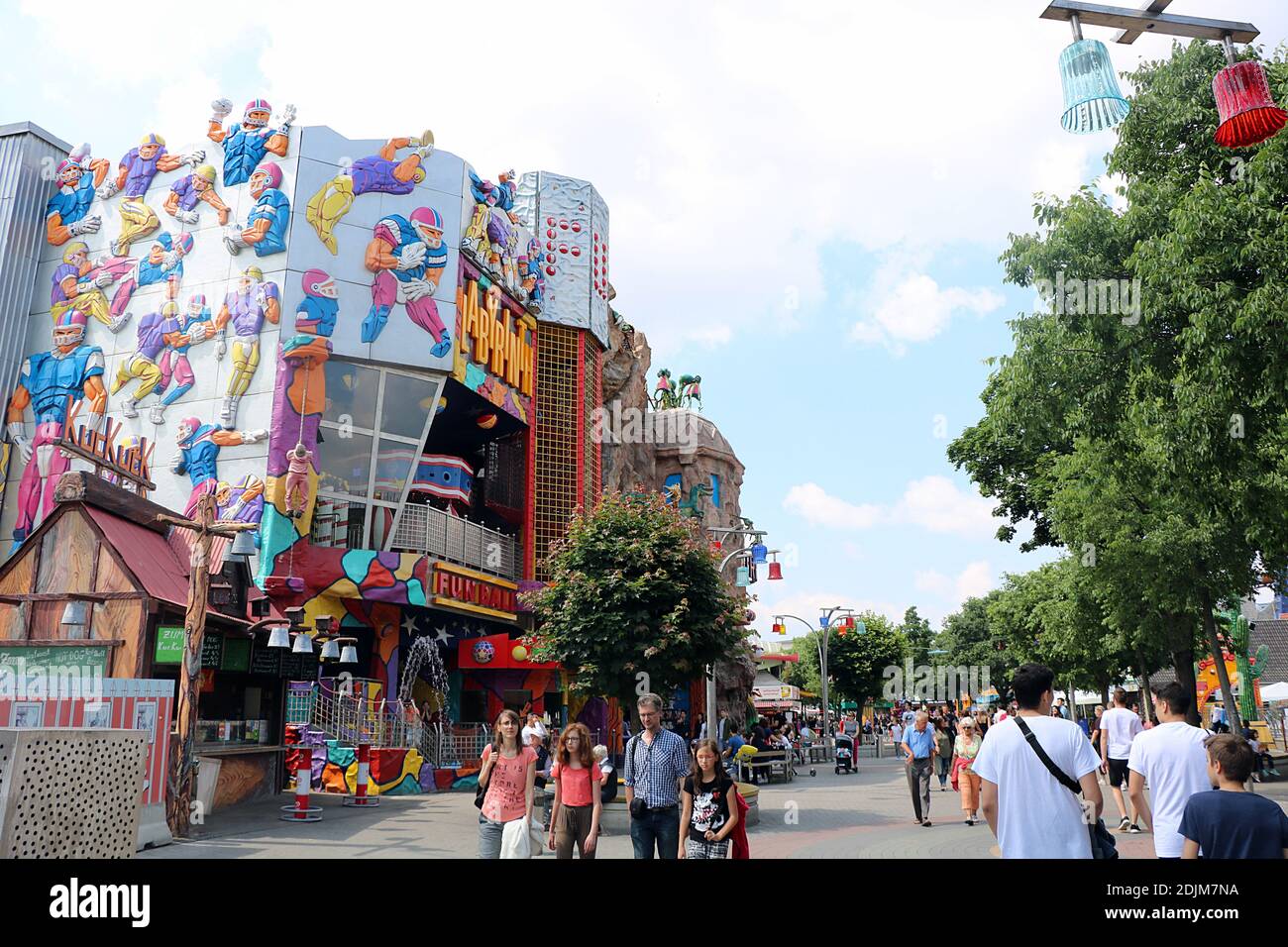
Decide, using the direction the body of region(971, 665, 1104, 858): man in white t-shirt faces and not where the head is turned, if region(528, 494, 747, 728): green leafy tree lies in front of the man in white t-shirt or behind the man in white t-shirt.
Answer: in front

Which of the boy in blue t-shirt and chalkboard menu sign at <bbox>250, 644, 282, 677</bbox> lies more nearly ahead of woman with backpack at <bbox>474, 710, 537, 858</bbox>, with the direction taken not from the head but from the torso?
the boy in blue t-shirt

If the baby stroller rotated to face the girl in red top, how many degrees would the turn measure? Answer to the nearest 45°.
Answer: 0° — it already faces them

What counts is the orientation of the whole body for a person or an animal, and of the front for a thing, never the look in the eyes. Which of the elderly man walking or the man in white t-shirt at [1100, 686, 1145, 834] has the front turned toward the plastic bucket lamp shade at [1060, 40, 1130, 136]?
the elderly man walking

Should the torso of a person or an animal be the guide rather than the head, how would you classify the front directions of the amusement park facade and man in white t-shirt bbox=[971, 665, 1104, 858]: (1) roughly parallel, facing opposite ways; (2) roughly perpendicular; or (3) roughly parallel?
roughly perpendicular

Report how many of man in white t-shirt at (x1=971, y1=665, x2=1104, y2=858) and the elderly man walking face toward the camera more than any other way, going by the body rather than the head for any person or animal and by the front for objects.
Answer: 1

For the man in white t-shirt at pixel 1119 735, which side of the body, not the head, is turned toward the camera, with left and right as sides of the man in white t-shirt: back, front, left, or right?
back

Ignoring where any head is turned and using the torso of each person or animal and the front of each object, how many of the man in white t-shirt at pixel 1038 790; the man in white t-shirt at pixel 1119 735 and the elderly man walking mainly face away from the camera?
2

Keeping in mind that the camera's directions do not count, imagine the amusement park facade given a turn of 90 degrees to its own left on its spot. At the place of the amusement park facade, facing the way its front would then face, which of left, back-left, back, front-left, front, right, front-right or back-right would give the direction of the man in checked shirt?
back-right

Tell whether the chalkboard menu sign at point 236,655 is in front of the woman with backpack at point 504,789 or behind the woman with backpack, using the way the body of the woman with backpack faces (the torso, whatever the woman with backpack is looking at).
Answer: behind
